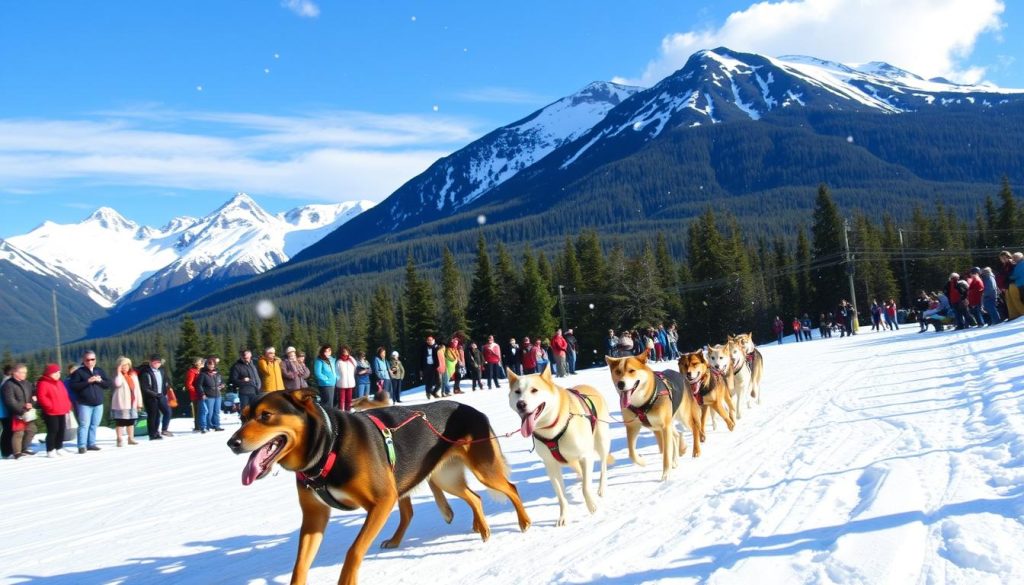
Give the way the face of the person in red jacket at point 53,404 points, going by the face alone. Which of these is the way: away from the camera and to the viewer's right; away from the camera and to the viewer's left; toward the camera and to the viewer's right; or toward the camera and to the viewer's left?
toward the camera and to the viewer's right

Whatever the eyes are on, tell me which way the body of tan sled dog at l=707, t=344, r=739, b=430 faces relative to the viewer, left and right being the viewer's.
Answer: facing the viewer and to the left of the viewer

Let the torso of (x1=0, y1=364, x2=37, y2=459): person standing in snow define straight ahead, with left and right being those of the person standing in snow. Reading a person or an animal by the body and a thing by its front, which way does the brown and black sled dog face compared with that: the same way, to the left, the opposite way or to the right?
to the right

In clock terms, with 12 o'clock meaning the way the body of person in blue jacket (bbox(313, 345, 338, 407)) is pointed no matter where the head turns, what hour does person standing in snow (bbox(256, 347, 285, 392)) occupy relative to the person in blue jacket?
The person standing in snow is roughly at 4 o'clock from the person in blue jacket.

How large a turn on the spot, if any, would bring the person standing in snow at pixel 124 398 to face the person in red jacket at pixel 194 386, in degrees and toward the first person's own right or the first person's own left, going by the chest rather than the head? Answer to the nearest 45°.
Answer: approximately 90° to the first person's own left

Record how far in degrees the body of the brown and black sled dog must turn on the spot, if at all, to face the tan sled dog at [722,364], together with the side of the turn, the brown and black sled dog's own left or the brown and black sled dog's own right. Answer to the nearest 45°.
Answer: approximately 180°

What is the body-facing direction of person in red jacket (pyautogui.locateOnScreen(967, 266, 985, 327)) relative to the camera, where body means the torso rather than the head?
to the viewer's left

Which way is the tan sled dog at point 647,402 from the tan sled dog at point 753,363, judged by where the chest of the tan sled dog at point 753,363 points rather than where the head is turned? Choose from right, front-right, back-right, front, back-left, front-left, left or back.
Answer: front-left

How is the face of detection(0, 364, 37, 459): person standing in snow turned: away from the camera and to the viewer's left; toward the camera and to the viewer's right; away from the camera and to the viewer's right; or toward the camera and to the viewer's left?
toward the camera and to the viewer's right

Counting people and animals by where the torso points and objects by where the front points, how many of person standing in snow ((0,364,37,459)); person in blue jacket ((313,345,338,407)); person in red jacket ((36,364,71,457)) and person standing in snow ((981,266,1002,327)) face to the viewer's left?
1

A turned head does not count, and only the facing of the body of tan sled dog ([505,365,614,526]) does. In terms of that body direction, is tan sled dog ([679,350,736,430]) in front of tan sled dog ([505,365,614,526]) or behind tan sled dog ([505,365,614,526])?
behind

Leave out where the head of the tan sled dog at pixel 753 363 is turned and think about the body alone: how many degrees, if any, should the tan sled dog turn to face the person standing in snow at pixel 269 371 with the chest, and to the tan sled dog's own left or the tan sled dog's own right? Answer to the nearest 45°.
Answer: approximately 45° to the tan sled dog's own right

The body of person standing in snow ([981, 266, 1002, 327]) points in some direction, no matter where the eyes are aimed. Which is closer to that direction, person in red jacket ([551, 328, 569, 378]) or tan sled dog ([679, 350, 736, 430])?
the person in red jacket

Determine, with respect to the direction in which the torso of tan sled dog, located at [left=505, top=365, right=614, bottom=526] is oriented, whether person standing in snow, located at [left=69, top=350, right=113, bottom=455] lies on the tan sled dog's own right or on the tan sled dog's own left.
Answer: on the tan sled dog's own right
